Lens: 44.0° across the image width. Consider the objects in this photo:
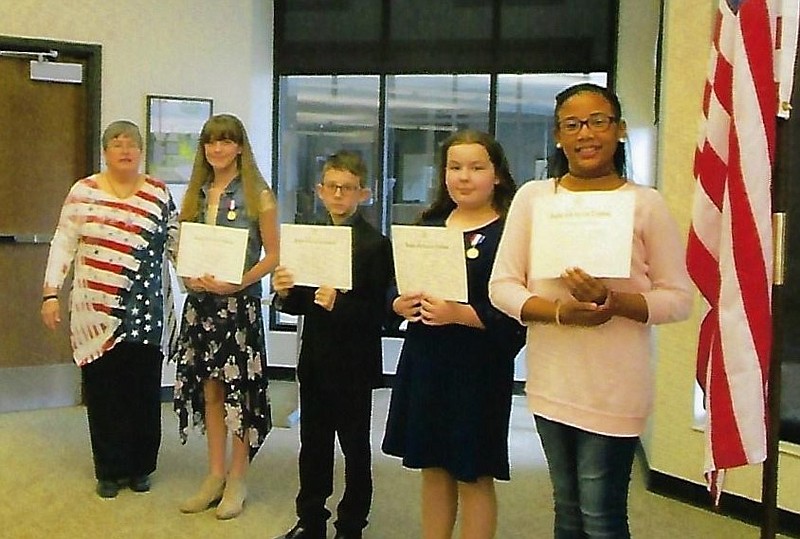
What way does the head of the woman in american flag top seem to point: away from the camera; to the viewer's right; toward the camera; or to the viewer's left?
toward the camera

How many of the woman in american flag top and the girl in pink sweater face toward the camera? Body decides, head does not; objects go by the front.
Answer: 2

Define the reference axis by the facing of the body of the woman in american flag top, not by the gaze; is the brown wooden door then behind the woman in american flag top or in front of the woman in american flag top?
behind

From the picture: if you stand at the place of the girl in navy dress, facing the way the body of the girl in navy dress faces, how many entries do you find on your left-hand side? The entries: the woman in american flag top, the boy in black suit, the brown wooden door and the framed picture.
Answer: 0

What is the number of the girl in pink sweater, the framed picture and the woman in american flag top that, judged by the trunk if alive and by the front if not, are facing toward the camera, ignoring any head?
3

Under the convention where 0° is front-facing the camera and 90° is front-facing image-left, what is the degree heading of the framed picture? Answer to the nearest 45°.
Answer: approximately 0°

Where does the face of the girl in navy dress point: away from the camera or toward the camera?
toward the camera

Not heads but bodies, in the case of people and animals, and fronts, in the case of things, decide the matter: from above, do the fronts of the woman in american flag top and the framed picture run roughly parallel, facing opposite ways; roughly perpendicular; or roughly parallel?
roughly parallel

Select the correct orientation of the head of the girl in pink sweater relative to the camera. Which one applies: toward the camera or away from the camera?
toward the camera

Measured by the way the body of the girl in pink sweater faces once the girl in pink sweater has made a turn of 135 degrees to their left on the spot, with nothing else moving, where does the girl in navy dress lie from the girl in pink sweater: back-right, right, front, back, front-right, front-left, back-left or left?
left

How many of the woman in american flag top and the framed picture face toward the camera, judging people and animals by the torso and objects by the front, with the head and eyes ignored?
2

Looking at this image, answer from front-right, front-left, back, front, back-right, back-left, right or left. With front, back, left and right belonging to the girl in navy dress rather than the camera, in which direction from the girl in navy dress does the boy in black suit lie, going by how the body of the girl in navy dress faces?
right

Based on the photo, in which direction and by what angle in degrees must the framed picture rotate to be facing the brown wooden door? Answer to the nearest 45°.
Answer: approximately 90° to its right

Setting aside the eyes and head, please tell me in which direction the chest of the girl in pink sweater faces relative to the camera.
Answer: toward the camera

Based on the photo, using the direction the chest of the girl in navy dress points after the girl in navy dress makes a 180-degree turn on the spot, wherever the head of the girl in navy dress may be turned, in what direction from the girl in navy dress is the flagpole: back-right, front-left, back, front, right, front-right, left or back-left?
right

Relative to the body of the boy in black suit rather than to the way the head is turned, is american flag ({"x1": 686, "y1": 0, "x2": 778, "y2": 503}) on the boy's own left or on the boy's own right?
on the boy's own left

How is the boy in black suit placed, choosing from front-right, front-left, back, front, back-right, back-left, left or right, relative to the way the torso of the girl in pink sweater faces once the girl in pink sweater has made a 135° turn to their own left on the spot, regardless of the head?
left

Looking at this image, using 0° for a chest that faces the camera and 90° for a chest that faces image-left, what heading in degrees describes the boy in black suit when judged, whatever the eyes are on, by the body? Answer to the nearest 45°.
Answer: approximately 45°

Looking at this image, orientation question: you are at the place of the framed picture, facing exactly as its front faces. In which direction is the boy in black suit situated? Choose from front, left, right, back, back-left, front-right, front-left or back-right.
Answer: front
